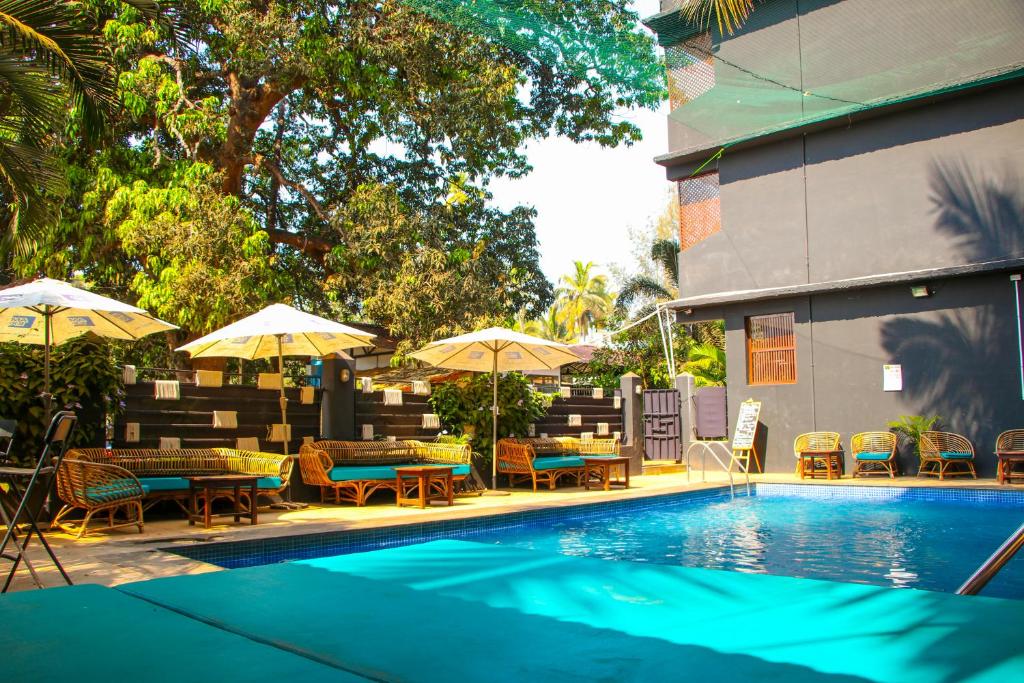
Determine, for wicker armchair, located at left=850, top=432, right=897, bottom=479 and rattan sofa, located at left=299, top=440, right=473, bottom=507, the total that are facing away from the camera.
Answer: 0

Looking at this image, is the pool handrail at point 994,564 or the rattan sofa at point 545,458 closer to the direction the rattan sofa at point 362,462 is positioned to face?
the pool handrail

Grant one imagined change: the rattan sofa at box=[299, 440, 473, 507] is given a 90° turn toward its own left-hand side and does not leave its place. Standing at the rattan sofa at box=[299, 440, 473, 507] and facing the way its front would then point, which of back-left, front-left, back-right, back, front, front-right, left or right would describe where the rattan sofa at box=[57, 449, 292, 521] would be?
back

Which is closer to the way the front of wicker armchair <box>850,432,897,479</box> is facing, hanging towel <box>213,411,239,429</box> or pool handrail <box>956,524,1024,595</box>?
the pool handrail

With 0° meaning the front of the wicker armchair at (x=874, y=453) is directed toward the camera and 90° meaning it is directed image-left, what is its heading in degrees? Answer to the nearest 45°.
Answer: approximately 0°

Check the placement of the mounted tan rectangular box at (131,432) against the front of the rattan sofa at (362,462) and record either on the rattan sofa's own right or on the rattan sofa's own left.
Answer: on the rattan sofa's own right

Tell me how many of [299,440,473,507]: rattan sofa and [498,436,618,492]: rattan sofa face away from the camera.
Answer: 0

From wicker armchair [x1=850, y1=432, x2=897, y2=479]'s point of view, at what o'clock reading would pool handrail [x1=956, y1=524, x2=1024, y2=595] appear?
The pool handrail is roughly at 12 o'clock from the wicker armchair.

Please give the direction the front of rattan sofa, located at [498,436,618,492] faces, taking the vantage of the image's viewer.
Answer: facing the viewer and to the right of the viewer

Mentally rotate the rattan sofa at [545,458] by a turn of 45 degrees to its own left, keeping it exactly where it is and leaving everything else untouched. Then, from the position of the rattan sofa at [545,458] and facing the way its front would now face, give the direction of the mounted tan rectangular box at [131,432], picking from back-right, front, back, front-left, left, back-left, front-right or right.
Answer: back-right

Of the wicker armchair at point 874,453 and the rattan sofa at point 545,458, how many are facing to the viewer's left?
0

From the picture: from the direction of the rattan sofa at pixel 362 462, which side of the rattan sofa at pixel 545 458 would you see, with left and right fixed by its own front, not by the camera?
right

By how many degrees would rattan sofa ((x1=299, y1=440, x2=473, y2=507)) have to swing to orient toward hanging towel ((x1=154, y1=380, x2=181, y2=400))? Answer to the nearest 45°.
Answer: approximately 135° to its right
